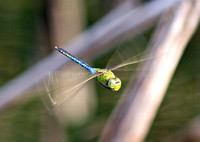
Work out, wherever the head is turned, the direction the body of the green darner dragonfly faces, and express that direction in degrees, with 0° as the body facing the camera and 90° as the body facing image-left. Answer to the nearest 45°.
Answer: approximately 315°
